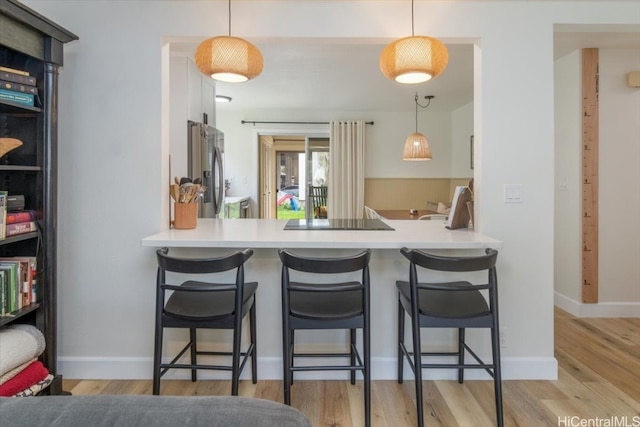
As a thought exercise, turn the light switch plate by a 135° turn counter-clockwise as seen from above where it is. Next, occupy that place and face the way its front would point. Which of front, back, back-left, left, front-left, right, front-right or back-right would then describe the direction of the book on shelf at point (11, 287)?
back

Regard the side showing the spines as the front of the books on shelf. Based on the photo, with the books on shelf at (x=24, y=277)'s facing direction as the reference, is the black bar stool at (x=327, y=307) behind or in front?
in front

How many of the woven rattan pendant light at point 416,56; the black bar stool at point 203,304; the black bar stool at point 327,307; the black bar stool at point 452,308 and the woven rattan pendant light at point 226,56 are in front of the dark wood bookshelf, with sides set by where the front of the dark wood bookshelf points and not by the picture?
5

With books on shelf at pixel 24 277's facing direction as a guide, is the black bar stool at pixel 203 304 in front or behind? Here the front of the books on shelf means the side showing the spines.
in front

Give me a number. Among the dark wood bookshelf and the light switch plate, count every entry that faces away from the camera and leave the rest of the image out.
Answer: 0

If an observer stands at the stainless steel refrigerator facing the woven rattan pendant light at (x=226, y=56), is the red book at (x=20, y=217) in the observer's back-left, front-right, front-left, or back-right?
front-right

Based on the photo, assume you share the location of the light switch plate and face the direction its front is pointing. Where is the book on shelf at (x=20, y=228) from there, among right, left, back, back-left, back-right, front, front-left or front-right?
front-right

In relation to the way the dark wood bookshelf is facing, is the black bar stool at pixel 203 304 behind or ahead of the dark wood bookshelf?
ahead

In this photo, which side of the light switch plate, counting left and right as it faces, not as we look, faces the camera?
front

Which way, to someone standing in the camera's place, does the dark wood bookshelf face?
facing the viewer and to the right of the viewer

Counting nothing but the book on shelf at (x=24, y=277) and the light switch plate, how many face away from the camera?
0
